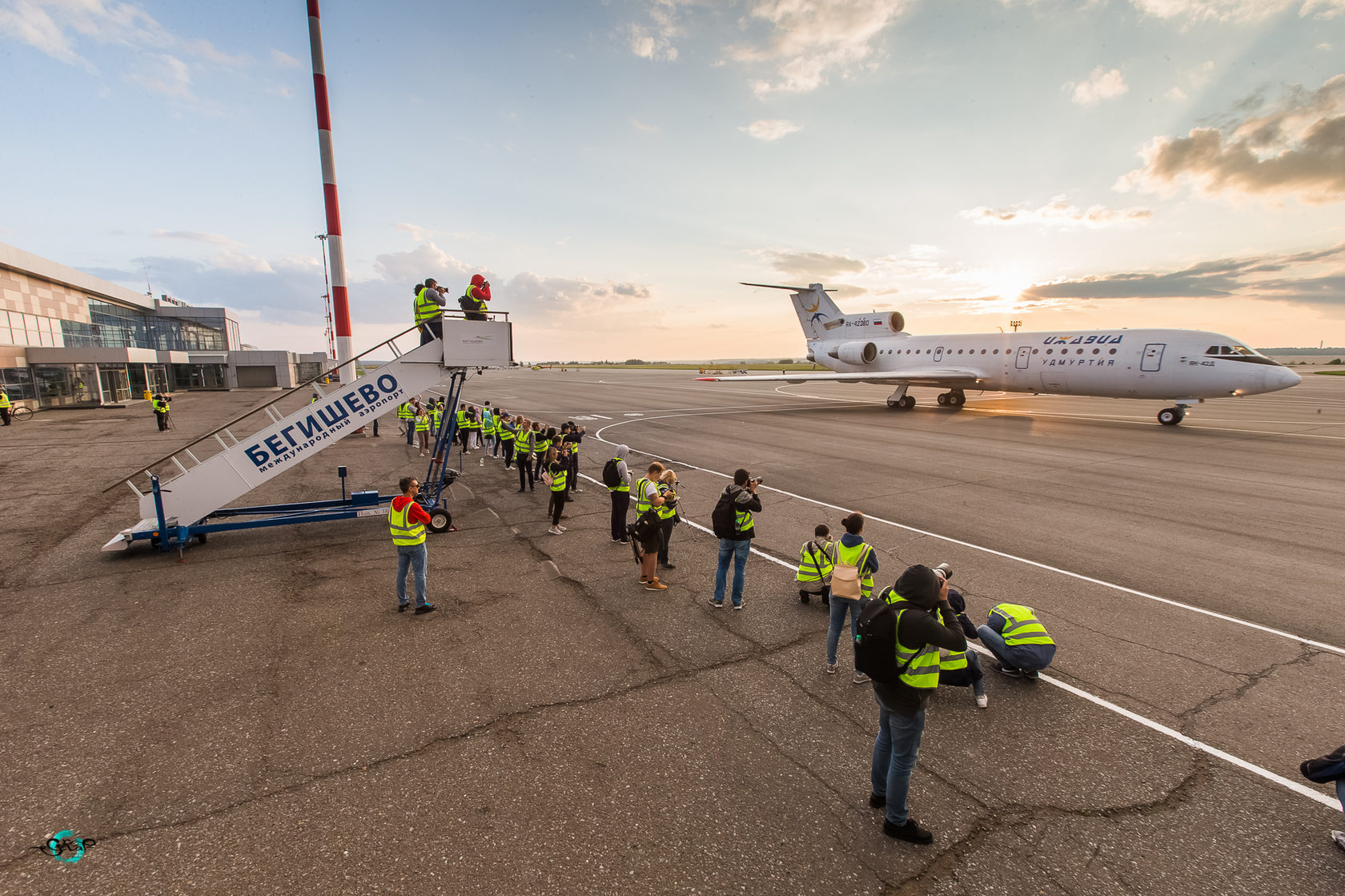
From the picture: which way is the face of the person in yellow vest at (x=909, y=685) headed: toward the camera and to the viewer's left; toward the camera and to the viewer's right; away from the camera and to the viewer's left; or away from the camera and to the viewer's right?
away from the camera and to the viewer's right

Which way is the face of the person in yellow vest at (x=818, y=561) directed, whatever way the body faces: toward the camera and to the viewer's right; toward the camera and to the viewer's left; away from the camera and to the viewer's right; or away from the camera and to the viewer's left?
away from the camera and to the viewer's right

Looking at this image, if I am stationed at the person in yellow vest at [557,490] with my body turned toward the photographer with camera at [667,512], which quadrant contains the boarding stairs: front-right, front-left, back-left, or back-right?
back-right

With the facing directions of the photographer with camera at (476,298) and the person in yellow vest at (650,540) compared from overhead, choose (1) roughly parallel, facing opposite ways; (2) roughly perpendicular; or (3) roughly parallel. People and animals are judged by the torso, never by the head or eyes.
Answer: roughly parallel

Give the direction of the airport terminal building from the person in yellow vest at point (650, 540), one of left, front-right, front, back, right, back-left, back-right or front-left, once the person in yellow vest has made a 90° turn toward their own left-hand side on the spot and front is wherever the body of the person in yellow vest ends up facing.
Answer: front-left

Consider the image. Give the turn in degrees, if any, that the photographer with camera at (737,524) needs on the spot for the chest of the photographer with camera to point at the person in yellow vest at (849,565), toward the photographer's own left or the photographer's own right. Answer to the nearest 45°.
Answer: approximately 90° to the photographer's own right

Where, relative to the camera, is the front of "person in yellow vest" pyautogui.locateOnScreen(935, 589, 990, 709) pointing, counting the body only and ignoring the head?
to the viewer's right

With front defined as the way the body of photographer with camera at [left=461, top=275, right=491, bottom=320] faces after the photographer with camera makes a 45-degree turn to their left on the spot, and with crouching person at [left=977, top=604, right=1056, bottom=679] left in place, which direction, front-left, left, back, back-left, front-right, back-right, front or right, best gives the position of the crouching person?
right

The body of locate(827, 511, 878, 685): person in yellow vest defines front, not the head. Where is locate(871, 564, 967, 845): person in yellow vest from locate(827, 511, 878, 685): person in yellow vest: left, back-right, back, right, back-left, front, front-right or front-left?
back-right

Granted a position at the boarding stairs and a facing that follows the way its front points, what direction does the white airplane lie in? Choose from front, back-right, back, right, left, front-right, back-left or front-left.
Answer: front

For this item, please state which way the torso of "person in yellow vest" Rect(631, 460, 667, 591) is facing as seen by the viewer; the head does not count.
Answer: to the viewer's right

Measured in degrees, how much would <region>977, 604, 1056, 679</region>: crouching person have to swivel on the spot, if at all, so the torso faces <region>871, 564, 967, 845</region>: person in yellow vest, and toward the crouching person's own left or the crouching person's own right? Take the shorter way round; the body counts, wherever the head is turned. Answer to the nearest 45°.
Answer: approximately 135° to the crouching person's own left

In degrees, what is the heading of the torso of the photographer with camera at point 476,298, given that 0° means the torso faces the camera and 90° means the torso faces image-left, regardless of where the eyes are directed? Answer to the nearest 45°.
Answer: approximately 270°

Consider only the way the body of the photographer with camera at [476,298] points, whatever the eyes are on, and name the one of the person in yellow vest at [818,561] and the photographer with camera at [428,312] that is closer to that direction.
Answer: the person in yellow vest
